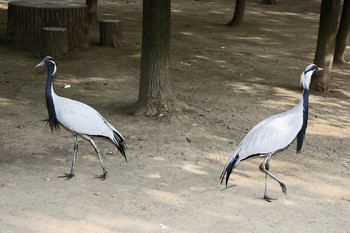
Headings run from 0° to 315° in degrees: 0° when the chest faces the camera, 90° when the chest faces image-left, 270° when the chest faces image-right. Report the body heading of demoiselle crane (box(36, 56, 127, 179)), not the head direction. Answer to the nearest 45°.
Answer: approximately 90°

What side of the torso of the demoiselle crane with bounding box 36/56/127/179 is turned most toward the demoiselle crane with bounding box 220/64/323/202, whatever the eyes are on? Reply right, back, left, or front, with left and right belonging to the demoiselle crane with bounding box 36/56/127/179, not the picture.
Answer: back

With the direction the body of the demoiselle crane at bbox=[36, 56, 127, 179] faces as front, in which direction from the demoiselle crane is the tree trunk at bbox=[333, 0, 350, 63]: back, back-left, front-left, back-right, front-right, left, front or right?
back-right

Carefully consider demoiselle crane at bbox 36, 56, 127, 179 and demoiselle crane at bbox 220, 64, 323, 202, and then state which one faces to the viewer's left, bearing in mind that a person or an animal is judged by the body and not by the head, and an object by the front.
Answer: demoiselle crane at bbox 36, 56, 127, 179

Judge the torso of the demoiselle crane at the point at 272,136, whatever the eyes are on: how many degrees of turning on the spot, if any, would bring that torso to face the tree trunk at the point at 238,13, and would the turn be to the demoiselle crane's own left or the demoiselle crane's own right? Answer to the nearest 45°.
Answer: approximately 90° to the demoiselle crane's own left

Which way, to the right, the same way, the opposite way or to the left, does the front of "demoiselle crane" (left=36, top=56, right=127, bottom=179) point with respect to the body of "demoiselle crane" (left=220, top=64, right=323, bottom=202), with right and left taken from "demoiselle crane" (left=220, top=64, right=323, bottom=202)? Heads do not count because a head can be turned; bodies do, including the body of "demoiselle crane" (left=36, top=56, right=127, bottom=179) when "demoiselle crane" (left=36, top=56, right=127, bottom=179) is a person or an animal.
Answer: the opposite way

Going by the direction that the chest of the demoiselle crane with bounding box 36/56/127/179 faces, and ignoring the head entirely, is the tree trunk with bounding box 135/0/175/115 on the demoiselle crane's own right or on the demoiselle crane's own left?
on the demoiselle crane's own right

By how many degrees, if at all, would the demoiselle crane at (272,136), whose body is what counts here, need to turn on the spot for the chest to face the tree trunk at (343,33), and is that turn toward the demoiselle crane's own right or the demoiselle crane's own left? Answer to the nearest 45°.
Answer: approximately 90° to the demoiselle crane's own left

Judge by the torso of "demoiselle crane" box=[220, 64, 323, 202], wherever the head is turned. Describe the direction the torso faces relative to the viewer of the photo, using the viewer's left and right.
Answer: facing to the right of the viewer

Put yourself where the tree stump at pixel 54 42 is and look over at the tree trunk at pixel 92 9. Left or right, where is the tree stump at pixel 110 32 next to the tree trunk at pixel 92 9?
right

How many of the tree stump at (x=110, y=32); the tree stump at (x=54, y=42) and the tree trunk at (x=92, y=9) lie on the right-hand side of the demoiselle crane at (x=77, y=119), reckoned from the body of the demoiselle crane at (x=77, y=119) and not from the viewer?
3

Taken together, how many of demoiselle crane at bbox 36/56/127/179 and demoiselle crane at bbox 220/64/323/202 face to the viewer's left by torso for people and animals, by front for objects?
1

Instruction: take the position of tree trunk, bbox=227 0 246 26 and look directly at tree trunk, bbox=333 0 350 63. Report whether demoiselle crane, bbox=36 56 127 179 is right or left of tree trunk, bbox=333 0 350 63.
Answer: right

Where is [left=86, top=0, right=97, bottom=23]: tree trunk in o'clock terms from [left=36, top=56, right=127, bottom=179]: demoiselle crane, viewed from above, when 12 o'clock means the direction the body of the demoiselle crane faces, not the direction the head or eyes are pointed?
The tree trunk is roughly at 3 o'clock from the demoiselle crane.
